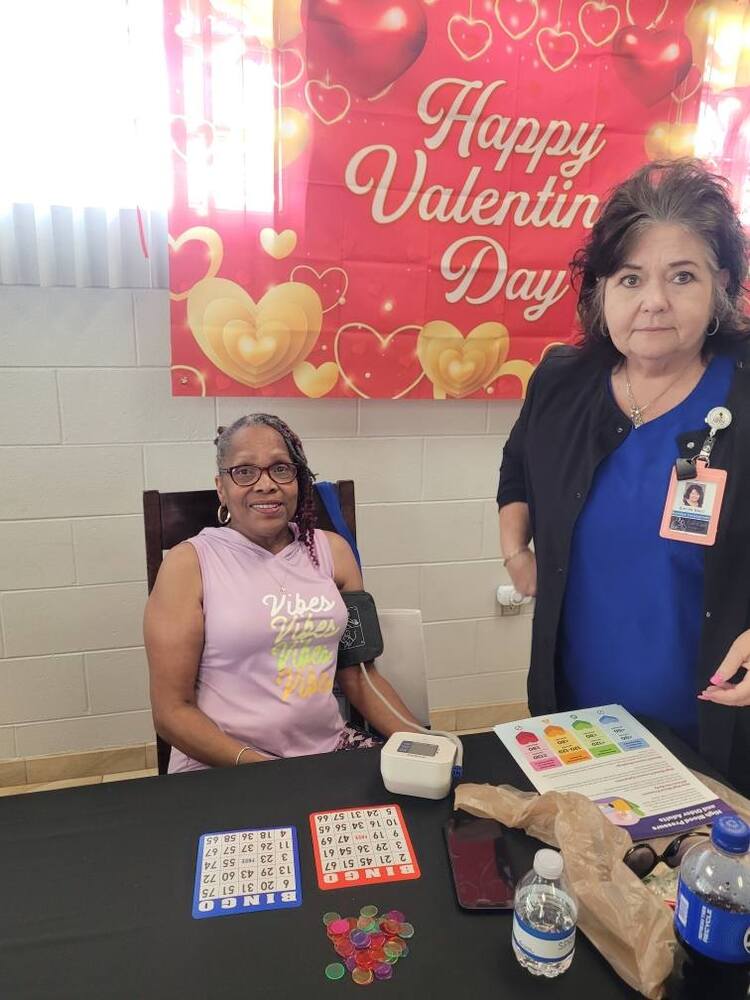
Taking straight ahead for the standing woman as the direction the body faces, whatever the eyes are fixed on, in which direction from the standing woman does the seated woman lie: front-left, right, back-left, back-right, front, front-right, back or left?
right

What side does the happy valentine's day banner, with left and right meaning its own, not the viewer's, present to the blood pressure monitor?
front

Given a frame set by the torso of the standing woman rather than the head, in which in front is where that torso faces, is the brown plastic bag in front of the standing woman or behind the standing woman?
in front

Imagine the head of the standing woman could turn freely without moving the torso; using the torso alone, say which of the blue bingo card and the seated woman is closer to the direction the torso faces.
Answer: the blue bingo card

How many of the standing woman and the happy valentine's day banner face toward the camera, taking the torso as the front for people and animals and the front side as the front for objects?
2

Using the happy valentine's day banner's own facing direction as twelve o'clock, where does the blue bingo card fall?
The blue bingo card is roughly at 12 o'clock from the happy valentine's day banner.

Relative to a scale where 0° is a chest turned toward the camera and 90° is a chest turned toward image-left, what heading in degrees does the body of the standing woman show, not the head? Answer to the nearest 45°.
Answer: approximately 0°

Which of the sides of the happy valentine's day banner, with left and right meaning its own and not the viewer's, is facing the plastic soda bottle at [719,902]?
front

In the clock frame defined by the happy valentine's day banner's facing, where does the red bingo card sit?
The red bingo card is roughly at 12 o'clock from the happy valentine's day banner.

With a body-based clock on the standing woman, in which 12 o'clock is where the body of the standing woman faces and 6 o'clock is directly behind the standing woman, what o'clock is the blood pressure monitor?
The blood pressure monitor is roughly at 1 o'clock from the standing woman.

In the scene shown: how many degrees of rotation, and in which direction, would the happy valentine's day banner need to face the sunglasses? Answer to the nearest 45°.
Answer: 0° — it already faces it

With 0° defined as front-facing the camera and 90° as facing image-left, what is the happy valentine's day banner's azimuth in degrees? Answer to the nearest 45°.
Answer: approximately 0°
